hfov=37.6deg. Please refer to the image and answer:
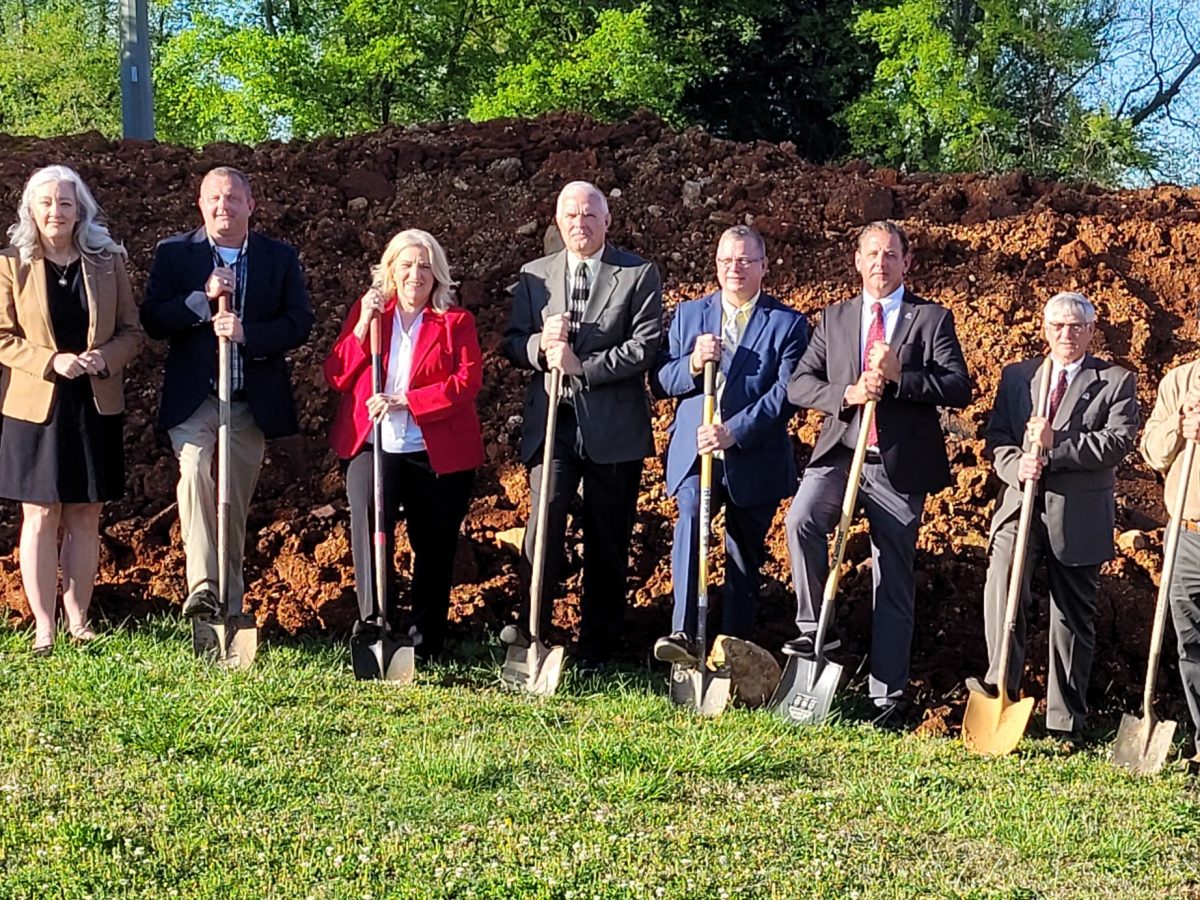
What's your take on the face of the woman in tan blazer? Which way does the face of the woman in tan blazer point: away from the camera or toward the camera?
toward the camera

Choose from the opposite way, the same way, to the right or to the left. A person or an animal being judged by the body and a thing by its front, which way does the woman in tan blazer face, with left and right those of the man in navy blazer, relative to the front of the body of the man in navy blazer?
the same way

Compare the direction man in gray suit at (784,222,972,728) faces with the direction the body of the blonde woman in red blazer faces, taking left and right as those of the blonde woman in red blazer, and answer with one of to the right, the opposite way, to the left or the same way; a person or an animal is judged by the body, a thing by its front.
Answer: the same way

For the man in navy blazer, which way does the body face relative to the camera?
toward the camera

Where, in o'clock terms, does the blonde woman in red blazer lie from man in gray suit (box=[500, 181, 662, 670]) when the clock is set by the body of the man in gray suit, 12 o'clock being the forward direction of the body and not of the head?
The blonde woman in red blazer is roughly at 3 o'clock from the man in gray suit.

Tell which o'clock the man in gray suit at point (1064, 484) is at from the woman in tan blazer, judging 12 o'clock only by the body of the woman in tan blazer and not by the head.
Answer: The man in gray suit is roughly at 10 o'clock from the woman in tan blazer.

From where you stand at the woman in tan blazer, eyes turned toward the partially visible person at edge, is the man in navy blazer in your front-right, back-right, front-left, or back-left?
front-left

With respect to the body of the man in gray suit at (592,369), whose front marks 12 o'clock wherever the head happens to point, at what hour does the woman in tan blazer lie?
The woman in tan blazer is roughly at 3 o'clock from the man in gray suit.

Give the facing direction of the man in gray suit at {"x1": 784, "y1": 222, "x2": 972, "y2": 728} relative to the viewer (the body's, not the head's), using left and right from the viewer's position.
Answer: facing the viewer

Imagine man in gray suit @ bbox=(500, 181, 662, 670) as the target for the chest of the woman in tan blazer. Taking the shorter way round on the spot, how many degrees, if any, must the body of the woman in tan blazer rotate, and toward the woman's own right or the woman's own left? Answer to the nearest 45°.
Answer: approximately 90° to the woman's own left

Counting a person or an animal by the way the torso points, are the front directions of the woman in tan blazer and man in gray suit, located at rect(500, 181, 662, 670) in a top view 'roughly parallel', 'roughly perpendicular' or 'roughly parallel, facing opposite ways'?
roughly parallel

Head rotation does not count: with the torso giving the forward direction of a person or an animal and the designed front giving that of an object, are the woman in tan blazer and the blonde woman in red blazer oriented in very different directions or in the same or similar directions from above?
same or similar directions

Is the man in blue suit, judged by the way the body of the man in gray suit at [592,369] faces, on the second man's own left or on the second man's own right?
on the second man's own left

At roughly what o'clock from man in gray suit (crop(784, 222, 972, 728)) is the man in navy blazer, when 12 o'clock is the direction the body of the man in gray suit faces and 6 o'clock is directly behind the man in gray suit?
The man in navy blazer is roughly at 3 o'clock from the man in gray suit.

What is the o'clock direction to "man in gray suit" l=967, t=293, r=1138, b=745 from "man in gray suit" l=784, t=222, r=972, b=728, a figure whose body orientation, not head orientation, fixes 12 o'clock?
"man in gray suit" l=967, t=293, r=1138, b=745 is roughly at 9 o'clock from "man in gray suit" l=784, t=222, r=972, b=728.

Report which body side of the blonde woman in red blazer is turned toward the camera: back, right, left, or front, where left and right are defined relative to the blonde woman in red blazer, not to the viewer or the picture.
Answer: front

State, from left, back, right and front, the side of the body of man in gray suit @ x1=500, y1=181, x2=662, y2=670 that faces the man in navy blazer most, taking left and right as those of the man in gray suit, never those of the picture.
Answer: right

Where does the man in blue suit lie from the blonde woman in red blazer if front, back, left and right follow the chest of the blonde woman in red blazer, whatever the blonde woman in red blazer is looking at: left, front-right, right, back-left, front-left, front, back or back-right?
left

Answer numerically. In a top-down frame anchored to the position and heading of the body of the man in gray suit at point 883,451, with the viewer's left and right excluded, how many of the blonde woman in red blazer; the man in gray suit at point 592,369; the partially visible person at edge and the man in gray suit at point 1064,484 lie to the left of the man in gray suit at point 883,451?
2
